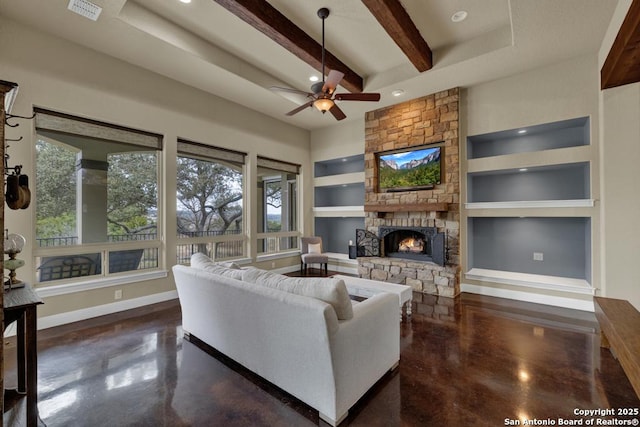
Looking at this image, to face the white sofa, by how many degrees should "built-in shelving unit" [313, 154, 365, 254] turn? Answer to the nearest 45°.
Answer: approximately 45° to its left

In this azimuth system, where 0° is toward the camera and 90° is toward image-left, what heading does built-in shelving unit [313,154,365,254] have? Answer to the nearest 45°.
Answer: approximately 45°

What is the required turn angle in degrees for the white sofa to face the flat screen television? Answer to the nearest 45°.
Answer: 0° — it already faces it

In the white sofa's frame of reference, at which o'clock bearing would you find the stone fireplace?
The stone fireplace is roughly at 12 o'clock from the white sofa.

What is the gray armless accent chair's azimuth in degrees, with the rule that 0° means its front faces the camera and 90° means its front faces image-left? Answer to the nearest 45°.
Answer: approximately 315°

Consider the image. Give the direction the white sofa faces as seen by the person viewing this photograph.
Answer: facing away from the viewer and to the right of the viewer

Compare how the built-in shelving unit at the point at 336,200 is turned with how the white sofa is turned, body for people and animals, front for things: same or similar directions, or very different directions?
very different directions

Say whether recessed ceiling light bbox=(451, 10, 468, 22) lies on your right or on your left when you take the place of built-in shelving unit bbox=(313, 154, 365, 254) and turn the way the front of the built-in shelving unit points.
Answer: on your left
